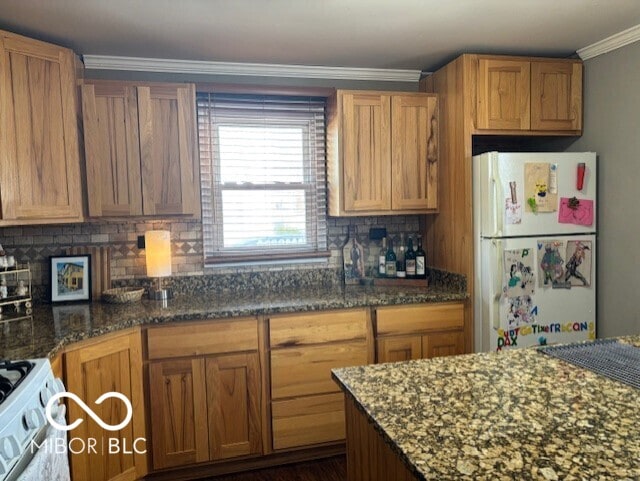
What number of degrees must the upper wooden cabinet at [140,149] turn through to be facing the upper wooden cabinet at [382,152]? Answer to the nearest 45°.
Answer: approximately 90° to its left

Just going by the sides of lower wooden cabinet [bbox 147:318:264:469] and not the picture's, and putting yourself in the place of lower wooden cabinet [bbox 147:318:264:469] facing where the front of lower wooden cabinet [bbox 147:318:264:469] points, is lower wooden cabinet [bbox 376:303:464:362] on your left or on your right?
on your left

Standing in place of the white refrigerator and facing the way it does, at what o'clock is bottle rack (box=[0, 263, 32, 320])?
The bottle rack is roughly at 2 o'clock from the white refrigerator.

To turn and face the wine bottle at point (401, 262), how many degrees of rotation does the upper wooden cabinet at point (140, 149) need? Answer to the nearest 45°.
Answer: approximately 90° to its left

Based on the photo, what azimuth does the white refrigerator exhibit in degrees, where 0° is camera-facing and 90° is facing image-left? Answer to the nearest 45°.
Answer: approximately 0°

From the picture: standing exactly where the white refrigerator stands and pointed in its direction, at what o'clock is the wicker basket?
The wicker basket is roughly at 2 o'clock from the white refrigerator.

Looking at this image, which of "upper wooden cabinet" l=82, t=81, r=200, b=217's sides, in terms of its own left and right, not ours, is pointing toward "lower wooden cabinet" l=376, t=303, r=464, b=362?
left
